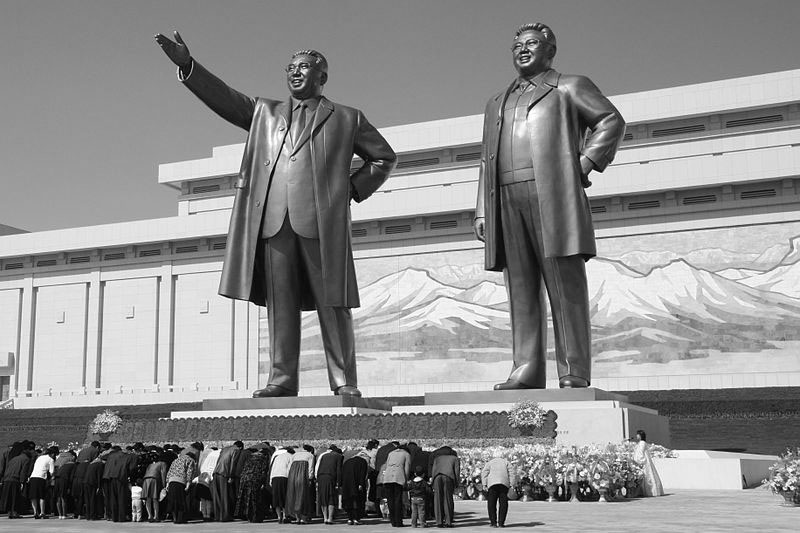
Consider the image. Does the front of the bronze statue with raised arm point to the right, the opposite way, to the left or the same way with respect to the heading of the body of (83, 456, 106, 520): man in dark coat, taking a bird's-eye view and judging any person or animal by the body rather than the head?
the opposite way

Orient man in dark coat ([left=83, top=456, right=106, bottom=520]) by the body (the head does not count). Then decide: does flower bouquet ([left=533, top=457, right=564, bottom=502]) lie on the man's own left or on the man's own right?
on the man's own right

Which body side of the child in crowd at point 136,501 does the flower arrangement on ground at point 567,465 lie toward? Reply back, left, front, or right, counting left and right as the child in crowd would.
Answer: right

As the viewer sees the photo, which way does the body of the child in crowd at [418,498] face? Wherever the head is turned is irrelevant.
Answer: away from the camera

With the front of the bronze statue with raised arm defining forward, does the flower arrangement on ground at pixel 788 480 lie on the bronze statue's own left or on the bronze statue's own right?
on the bronze statue's own left

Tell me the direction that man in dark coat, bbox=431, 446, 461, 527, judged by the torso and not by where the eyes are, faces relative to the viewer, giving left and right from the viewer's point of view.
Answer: facing away from the viewer

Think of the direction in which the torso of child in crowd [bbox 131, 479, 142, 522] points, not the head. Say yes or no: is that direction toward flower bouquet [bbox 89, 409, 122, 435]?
yes

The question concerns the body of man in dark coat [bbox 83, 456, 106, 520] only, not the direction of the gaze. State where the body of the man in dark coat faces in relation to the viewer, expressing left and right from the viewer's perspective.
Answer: facing away from the viewer and to the right of the viewer

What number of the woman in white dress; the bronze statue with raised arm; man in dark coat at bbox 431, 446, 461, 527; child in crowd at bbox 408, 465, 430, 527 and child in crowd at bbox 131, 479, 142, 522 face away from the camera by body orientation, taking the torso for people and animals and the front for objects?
3

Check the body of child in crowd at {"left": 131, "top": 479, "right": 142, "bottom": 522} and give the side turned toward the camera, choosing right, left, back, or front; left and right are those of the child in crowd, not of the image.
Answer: back

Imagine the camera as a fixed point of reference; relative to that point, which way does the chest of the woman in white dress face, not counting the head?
to the viewer's left

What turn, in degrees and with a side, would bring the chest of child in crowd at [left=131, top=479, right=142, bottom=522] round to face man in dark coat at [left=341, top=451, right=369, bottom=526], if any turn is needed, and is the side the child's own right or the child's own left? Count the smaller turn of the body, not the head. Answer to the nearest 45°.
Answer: approximately 135° to the child's own right

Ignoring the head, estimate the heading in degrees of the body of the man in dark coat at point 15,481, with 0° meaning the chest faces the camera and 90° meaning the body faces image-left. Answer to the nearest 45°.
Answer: approximately 225°
